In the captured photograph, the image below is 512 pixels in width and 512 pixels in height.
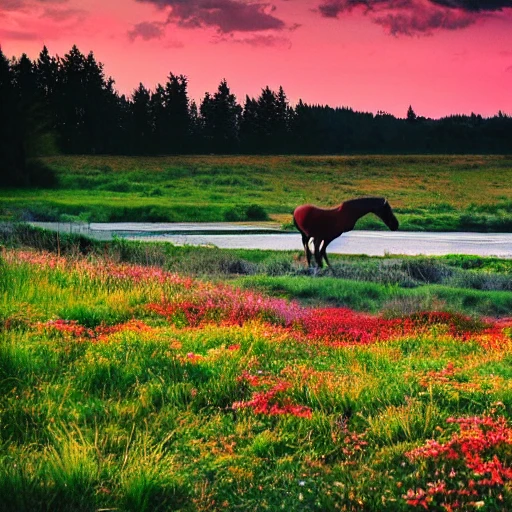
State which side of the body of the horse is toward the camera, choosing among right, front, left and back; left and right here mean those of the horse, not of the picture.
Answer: right
